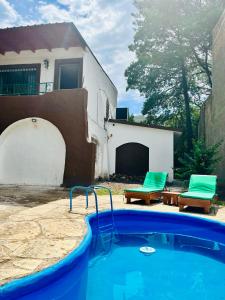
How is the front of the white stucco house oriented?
toward the camera

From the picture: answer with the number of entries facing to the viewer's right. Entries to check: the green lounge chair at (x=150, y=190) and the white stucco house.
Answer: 0

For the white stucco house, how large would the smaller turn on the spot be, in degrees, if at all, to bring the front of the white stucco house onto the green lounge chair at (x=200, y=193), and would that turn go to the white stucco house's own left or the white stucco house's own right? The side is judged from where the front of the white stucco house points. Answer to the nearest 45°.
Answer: approximately 45° to the white stucco house's own left

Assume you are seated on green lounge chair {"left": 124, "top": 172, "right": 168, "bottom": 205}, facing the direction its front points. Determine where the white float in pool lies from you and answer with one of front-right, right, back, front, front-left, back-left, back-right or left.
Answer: front-left

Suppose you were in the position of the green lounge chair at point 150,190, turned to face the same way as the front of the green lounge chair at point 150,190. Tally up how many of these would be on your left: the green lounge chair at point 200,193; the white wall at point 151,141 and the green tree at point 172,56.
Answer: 1

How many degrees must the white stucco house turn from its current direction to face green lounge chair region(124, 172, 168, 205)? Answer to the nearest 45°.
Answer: approximately 45° to its left

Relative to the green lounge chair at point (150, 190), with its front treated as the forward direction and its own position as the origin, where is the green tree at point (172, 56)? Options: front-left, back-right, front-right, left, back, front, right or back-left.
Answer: back-right

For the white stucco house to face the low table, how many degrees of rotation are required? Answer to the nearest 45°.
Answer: approximately 45° to its left

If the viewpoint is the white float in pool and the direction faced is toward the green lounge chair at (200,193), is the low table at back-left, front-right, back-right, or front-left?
front-left

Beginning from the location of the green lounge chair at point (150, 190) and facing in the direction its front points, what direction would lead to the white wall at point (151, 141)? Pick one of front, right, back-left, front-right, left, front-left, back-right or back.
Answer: back-right

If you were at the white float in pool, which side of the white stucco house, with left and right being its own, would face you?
front
